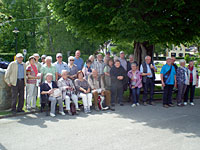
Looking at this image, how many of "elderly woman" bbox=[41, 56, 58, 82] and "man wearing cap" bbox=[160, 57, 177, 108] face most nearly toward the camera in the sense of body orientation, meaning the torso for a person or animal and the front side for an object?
2

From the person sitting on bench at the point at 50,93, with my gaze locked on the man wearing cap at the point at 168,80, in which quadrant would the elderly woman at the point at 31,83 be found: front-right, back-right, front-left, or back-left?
back-left

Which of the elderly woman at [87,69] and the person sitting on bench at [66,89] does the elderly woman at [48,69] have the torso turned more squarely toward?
the person sitting on bench

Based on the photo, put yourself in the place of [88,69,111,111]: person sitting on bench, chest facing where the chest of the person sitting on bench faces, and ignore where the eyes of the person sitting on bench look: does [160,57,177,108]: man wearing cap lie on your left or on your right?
on your left

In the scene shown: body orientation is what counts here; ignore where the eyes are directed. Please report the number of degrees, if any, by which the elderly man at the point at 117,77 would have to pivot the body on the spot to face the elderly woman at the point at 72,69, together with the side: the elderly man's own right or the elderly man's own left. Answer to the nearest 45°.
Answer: approximately 90° to the elderly man's own right

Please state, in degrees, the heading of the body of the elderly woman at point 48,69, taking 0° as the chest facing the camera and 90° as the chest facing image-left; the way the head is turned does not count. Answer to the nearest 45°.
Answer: approximately 0°

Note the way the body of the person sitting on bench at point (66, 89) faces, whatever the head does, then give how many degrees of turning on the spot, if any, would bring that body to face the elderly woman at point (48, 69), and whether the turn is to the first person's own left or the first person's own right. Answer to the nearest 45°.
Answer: approximately 180°

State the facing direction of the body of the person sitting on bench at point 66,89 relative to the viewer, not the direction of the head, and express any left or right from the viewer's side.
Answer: facing the viewer and to the right of the viewer

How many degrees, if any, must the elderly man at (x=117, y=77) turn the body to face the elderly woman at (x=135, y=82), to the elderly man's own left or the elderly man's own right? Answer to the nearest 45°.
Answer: approximately 90° to the elderly man's own left

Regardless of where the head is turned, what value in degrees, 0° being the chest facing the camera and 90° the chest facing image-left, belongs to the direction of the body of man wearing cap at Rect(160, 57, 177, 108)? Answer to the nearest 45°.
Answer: approximately 0°

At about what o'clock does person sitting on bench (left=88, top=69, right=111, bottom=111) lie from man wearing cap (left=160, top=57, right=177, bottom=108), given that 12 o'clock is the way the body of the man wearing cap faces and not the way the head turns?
The person sitting on bench is roughly at 2 o'clock from the man wearing cap.
